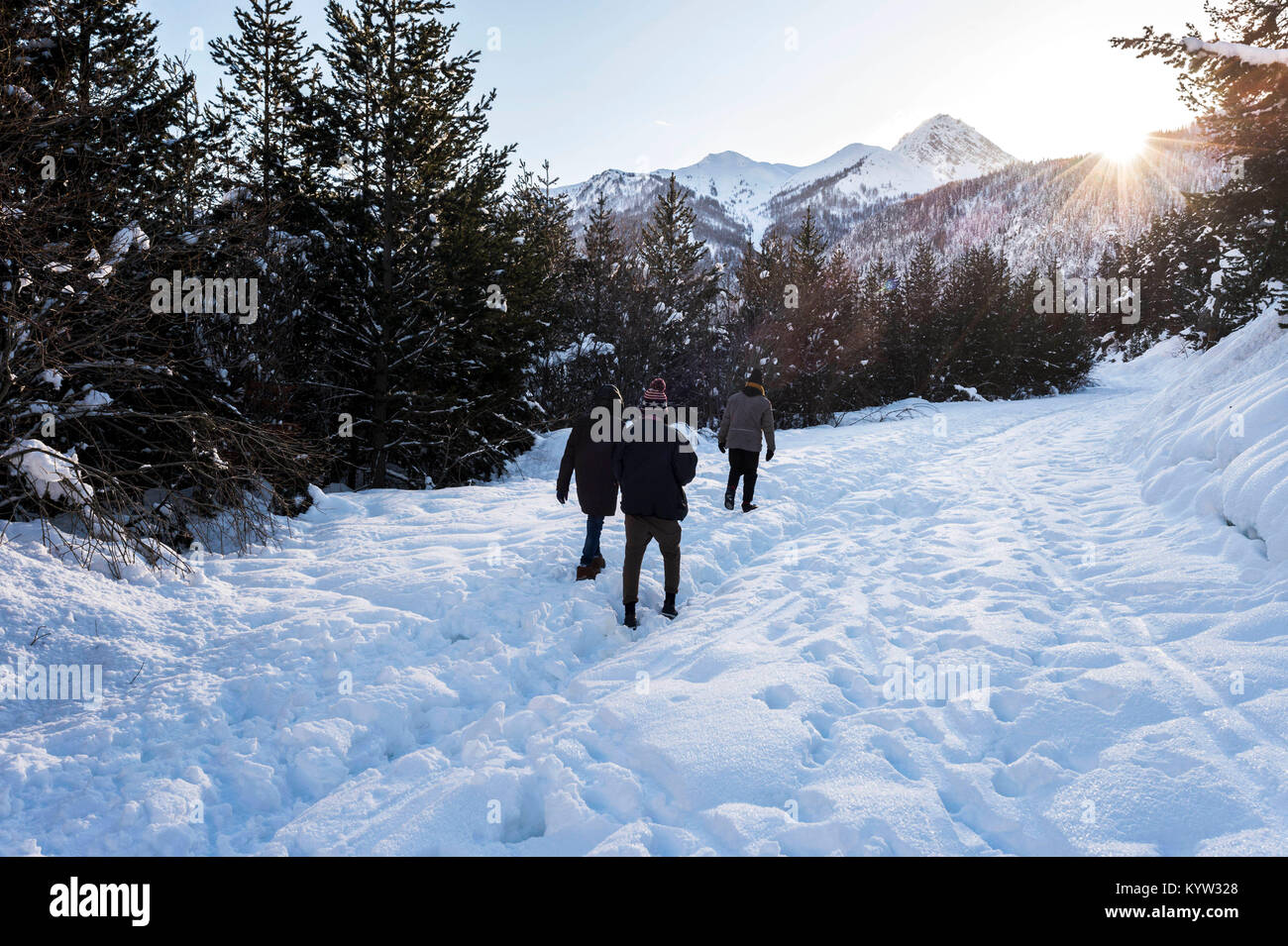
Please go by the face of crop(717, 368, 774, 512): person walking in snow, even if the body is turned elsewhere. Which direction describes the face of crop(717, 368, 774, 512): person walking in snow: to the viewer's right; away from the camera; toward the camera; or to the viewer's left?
away from the camera

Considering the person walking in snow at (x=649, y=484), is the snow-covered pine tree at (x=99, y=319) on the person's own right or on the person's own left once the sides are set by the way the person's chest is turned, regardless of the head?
on the person's own left

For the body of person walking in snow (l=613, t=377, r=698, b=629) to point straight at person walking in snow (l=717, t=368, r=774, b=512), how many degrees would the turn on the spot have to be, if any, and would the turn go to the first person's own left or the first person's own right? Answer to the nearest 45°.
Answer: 0° — they already face them

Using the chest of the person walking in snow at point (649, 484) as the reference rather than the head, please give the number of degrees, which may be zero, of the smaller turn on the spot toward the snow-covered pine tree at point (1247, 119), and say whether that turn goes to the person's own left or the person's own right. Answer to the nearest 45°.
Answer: approximately 45° to the person's own right

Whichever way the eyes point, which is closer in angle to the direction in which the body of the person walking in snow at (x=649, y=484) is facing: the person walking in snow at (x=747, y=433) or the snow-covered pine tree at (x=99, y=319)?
the person walking in snow

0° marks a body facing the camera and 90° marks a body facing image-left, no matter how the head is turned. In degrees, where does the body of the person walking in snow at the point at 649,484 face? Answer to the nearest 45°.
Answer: approximately 180°

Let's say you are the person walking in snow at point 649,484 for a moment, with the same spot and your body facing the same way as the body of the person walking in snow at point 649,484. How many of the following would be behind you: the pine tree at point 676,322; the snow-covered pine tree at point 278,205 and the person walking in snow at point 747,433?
0

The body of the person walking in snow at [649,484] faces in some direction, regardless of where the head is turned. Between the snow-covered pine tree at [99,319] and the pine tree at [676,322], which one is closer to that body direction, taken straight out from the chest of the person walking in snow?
the pine tree

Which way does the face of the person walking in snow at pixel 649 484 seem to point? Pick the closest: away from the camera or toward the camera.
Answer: away from the camera

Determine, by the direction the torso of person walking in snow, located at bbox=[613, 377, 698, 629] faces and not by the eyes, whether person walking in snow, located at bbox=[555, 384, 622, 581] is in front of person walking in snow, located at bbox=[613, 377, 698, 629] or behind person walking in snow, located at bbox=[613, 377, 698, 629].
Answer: in front

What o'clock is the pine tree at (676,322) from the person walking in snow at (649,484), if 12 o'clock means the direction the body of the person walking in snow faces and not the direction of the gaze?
The pine tree is roughly at 12 o'clock from the person walking in snow.

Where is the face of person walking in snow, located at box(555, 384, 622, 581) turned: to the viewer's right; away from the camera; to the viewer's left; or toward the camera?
away from the camera
